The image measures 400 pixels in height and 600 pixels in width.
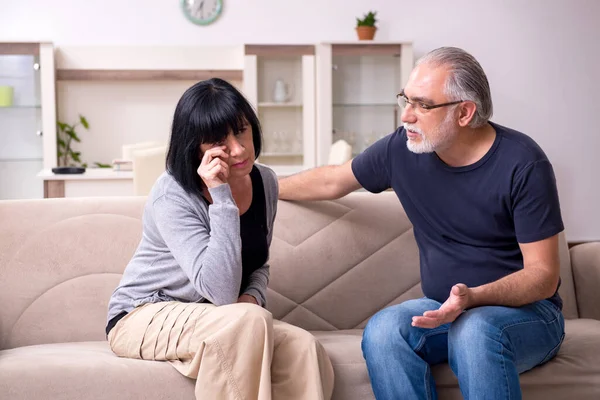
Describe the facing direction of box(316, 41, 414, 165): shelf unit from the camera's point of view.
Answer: facing the viewer

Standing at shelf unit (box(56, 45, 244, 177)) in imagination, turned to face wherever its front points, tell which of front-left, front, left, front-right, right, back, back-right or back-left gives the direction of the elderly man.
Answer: front

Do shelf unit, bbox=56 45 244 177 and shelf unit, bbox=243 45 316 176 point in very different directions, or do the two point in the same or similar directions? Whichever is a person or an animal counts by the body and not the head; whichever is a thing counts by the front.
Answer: same or similar directions

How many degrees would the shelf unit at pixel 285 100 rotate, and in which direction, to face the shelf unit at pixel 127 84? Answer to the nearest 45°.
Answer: approximately 90° to its right

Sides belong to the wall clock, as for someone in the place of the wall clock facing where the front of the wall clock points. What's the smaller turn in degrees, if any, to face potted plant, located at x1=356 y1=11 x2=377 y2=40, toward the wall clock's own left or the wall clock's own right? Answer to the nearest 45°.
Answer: approximately 90° to the wall clock's own left

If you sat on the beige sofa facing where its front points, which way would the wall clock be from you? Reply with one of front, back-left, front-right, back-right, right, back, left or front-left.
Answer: back

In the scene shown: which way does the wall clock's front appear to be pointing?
toward the camera

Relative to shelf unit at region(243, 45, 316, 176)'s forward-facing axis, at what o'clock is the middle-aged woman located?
The middle-aged woman is roughly at 12 o'clock from the shelf unit.

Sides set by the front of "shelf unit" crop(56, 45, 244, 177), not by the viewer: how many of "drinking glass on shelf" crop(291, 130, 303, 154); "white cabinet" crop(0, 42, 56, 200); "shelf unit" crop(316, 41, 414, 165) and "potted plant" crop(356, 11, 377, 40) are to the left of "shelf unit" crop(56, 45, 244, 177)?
3

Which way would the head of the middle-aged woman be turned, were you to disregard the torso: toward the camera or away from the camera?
toward the camera

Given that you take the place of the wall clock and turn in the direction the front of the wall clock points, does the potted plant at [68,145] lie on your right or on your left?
on your right

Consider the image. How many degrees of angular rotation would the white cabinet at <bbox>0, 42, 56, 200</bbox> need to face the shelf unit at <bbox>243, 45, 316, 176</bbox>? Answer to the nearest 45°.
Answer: approximately 90° to its left
